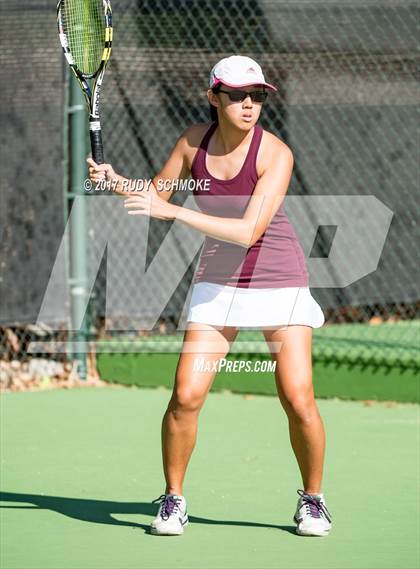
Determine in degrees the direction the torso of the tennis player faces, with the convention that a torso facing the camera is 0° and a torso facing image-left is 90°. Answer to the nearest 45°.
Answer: approximately 0°
